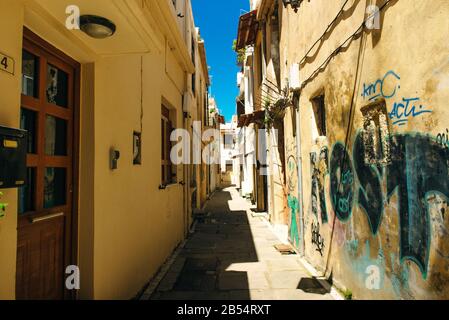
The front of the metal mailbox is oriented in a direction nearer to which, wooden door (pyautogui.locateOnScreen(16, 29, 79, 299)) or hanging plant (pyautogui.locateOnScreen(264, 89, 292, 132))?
the hanging plant

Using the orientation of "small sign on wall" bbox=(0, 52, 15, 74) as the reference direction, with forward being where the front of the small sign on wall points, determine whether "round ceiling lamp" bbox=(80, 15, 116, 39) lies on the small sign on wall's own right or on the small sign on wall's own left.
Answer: on the small sign on wall's own left

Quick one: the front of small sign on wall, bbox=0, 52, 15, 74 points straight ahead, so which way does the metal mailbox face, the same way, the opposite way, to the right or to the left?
the same way

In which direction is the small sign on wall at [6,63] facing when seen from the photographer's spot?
facing the viewer and to the right of the viewer

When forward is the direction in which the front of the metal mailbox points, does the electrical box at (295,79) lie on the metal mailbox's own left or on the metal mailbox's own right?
on the metal mailbox's own left

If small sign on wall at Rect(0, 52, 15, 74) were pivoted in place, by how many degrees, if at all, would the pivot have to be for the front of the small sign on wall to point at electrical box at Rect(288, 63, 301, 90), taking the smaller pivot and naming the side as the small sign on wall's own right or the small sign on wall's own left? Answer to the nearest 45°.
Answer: approximately 45° to the small sign on wall's own left

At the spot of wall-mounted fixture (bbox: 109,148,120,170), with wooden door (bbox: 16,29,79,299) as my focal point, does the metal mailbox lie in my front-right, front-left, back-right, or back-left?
front-left

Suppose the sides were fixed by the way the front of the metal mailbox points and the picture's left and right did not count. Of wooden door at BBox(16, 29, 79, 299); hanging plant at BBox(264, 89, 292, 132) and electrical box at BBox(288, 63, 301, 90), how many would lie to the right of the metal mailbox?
0

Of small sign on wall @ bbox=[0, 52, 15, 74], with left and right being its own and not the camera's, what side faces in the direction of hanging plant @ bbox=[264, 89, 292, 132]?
left

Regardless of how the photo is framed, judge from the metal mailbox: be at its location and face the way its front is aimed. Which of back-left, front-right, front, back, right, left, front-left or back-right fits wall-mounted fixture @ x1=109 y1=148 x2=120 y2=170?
left

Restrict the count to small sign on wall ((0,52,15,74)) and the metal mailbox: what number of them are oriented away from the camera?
0
